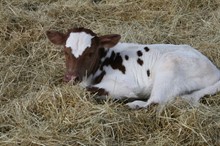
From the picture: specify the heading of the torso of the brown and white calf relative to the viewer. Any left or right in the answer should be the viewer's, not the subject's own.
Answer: facing to the left of the viewer
